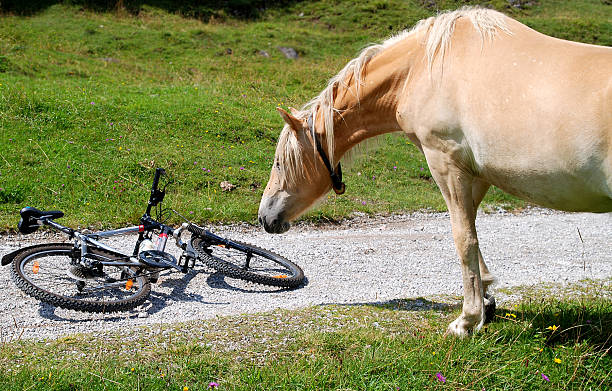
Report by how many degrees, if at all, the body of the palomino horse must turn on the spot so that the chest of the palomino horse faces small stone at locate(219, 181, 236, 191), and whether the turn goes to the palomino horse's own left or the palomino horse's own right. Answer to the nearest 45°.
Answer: approximately 45° to the palomino horse's own right

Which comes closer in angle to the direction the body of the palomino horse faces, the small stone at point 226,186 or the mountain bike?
the mountain bike

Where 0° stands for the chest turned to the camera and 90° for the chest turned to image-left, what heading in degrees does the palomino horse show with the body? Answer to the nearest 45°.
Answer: approximately 90°

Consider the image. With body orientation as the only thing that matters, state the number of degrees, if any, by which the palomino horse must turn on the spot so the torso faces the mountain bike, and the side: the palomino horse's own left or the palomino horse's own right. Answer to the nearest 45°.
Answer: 0° — it already faces it

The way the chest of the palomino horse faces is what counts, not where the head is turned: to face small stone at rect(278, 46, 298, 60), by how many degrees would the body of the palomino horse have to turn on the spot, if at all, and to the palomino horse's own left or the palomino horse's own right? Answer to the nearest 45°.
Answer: approximately 90° to the palomino horse's own right
